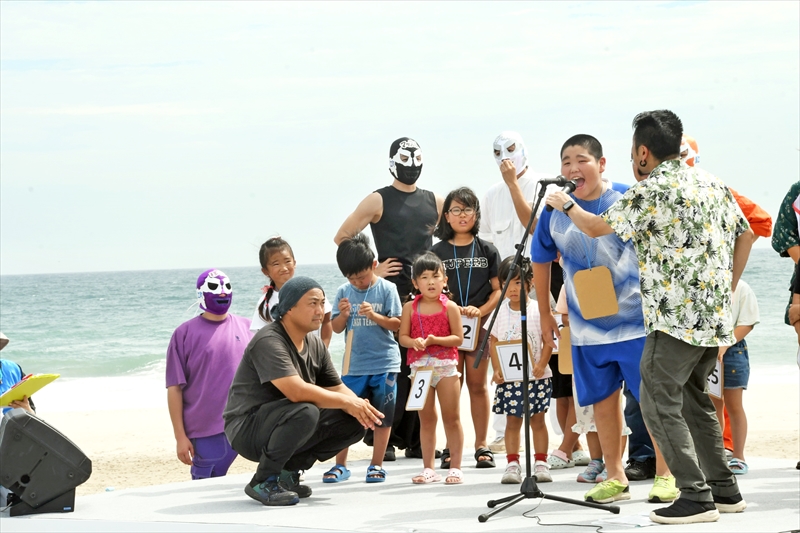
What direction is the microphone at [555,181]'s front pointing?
to the viewer's right

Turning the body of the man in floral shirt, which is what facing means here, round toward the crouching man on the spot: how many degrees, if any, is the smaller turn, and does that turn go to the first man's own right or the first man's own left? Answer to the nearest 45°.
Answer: approximately 45° to the first man's own left

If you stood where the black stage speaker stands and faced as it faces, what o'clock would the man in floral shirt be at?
The man in floral shirt is roughly at 1 o'clock from the black stage speaker.

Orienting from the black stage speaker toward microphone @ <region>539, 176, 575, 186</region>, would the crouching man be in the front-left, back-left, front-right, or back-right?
front-left

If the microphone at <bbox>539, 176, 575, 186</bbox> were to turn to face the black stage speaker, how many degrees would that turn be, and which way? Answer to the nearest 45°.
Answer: approximately 180°

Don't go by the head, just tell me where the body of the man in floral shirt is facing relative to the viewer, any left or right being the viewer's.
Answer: facing away from the viewer and to the left of the viewer

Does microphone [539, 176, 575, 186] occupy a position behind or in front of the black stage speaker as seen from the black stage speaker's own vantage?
in front

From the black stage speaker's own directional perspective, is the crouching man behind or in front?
in front

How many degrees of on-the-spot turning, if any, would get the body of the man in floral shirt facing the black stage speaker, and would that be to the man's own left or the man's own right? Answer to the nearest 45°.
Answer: approximately 45° to the man's own left

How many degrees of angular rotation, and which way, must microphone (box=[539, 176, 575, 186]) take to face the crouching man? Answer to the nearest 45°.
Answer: approximately 180°

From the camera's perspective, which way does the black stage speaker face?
to the viewer's right
